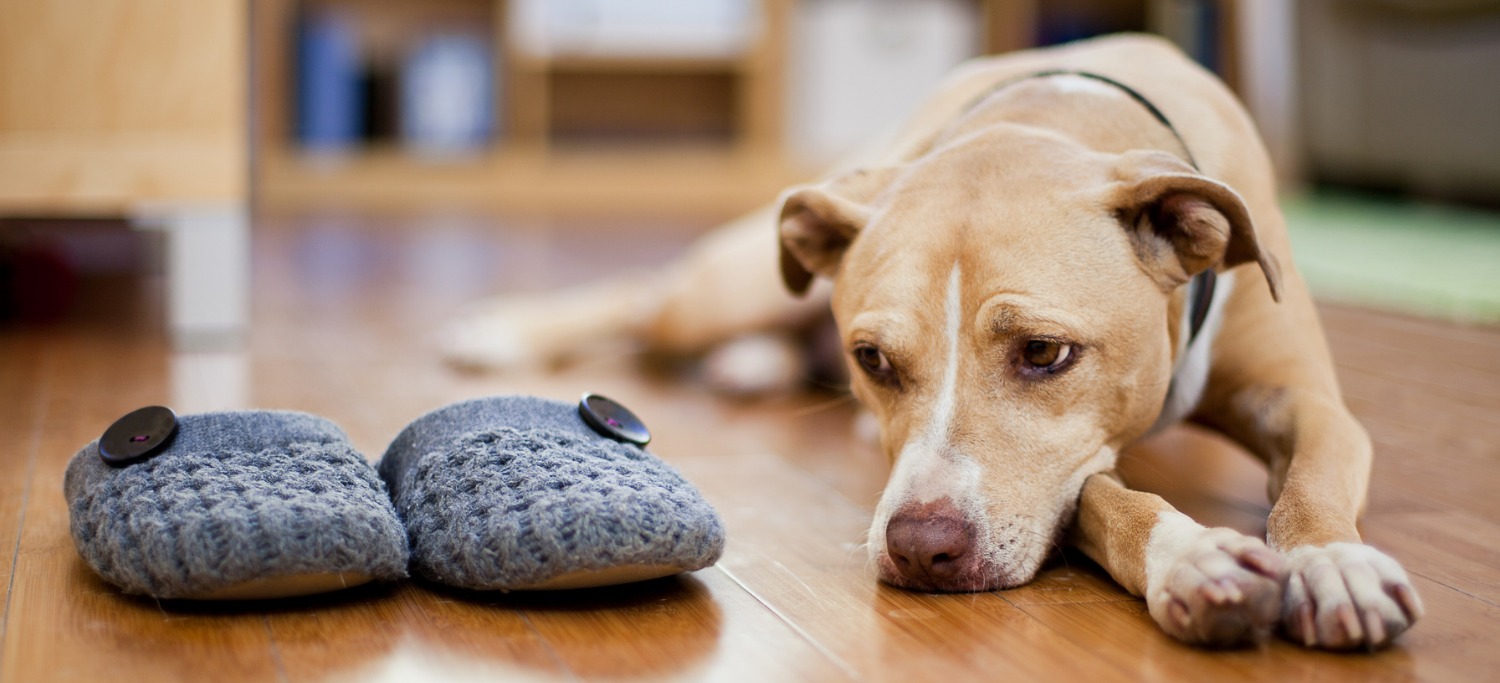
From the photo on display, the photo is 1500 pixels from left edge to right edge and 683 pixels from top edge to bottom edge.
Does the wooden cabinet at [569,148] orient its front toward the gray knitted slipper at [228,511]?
yes

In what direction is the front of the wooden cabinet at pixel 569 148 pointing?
toward the camera

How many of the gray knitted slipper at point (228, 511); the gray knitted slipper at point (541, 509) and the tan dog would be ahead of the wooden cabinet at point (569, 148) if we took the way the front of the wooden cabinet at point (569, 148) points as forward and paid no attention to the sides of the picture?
3

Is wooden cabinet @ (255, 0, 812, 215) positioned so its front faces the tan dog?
yes

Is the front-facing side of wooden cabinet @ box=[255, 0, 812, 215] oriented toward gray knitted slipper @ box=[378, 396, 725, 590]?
yes
